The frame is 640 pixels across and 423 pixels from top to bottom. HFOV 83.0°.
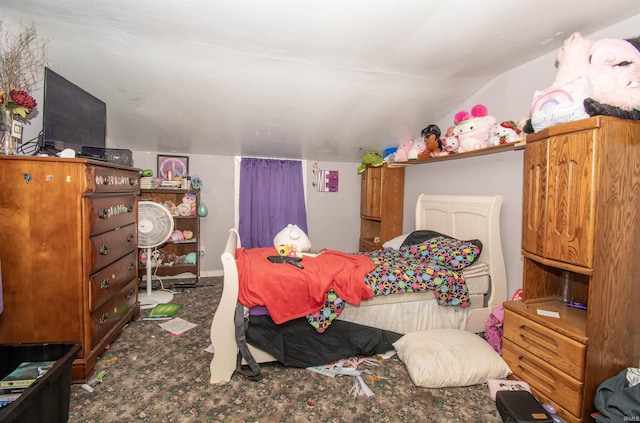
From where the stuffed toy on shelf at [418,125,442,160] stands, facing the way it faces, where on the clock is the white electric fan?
The white electric fan is roughly at 1 o'clock from the stuffed toy on shelf.

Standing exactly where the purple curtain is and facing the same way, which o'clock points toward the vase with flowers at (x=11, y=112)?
The vase with flowers is roughly at 1 o'clock from the purple curtain.

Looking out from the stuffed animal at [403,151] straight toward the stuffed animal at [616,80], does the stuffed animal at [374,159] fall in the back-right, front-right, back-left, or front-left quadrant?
back-right

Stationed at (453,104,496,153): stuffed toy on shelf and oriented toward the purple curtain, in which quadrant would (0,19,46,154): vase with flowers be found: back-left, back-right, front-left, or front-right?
front-left

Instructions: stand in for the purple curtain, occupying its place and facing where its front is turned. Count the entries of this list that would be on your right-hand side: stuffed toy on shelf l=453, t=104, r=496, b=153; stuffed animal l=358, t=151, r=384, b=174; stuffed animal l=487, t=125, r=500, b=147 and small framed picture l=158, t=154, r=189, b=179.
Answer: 1

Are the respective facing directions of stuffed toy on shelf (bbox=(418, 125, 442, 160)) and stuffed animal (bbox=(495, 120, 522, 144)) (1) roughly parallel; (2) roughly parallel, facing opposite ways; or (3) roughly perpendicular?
roughly parallel

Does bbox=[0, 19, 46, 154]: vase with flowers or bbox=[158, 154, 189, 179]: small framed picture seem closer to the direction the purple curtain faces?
the vase with flowers

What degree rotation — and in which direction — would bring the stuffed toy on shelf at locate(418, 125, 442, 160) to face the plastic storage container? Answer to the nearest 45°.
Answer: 0° — it already faces it

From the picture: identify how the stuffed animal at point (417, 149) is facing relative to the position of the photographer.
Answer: facing the viewer and to the left of the viewer

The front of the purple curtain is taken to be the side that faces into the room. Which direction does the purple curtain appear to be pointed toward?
toward the camera

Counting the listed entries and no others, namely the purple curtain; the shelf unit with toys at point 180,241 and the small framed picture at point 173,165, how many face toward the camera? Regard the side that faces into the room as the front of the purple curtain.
3

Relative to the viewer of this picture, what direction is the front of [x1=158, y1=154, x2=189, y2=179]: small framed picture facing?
facing the viewer

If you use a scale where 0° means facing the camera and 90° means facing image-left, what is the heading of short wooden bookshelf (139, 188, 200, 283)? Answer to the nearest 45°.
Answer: approximately 0°

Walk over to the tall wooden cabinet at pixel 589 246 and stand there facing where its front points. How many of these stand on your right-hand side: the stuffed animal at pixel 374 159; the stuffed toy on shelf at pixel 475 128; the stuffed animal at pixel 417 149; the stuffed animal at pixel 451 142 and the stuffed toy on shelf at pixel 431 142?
5

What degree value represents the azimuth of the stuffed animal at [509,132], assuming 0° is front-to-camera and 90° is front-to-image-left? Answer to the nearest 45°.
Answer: approximately 45°
